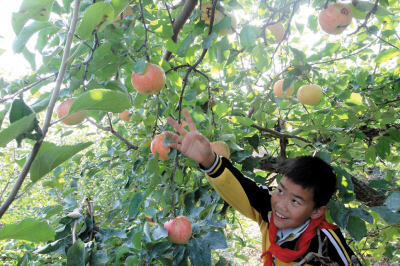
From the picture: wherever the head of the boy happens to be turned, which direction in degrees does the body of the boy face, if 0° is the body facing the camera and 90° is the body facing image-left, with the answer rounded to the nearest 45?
approximately 45°
